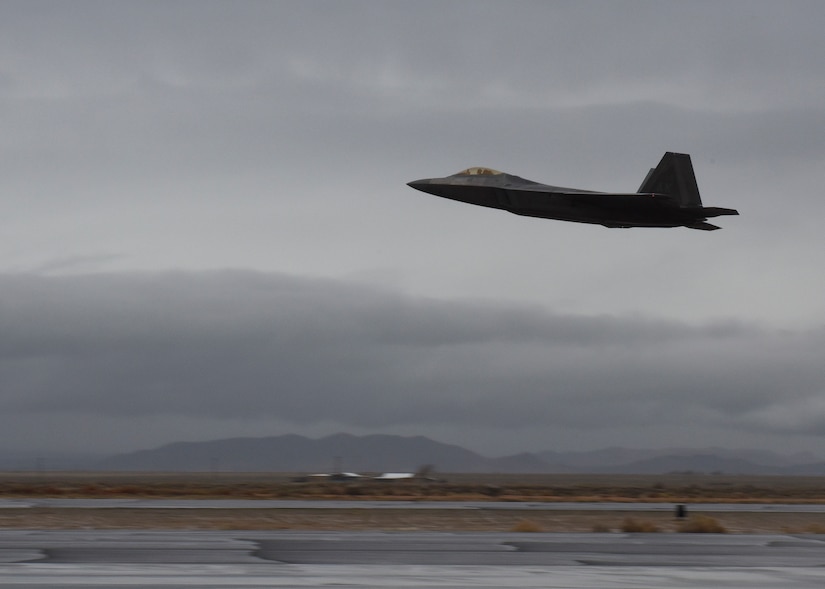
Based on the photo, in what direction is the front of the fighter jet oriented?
to the viewer's left
